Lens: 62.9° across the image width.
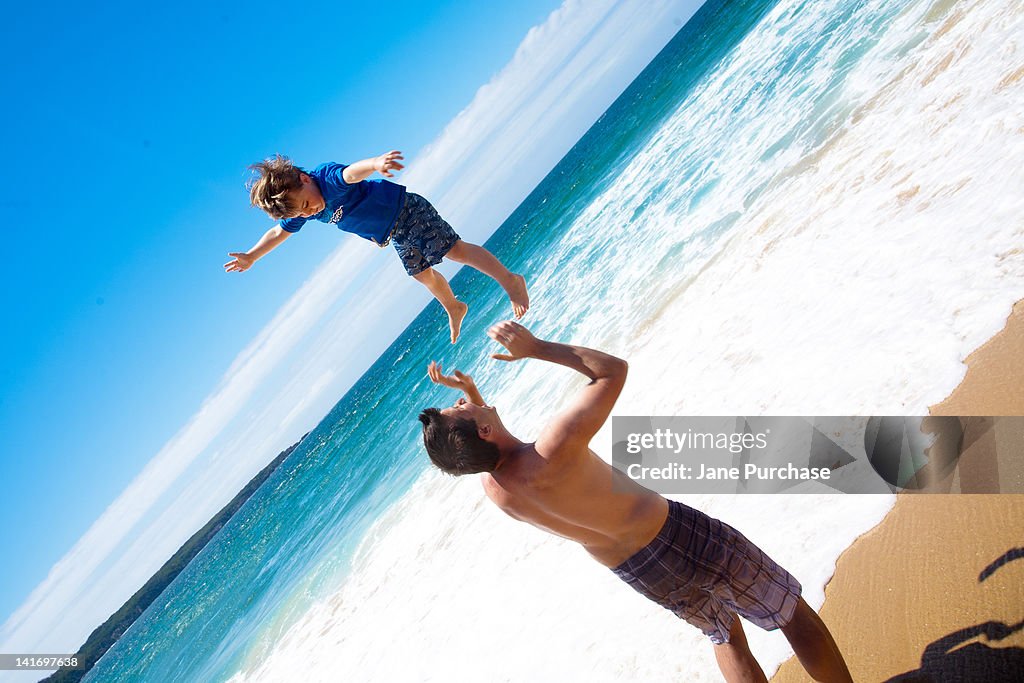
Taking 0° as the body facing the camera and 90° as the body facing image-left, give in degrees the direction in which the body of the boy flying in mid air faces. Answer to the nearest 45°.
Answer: approximately 45°

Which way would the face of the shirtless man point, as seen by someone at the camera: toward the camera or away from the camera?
away from the camera

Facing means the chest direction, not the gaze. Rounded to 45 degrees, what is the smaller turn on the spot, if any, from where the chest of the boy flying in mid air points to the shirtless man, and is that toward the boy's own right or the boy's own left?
approximately 45° to the boy's own left
